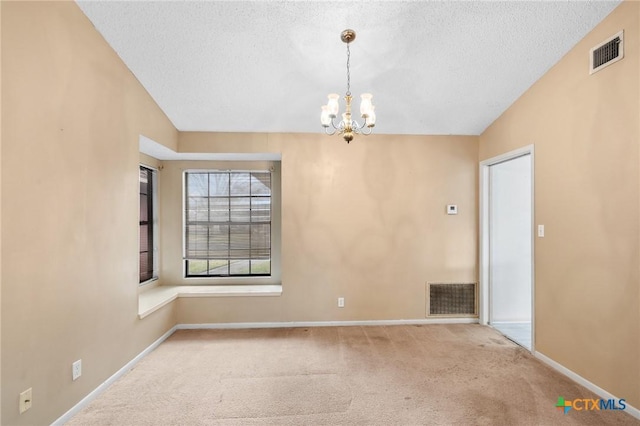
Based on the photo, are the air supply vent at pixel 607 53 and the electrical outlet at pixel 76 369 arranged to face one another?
yes

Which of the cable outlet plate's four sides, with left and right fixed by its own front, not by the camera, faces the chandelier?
front

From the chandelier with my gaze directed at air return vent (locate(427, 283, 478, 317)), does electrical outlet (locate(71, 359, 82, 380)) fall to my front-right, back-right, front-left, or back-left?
back-left

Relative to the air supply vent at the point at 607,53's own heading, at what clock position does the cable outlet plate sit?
The cable outlet plate is roughly at 12 o'clock from the air supply vent.

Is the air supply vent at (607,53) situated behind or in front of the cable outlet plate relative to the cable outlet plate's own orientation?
in front

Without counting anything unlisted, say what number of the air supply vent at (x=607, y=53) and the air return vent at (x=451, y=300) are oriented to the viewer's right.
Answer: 0

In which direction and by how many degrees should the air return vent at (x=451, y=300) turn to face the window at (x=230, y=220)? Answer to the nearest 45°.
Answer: approximately 90° to its right

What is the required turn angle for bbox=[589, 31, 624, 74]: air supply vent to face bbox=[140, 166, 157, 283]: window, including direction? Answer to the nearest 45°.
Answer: approximately 45° to its right

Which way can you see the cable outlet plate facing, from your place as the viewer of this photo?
facing the viewer and to the right of the viewer

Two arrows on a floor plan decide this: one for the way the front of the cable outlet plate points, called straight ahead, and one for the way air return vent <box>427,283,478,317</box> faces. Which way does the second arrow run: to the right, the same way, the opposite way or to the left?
to the right

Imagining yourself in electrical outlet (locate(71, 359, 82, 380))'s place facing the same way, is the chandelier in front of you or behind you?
in front

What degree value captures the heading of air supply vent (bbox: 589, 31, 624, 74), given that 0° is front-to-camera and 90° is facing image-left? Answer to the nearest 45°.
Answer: approximately 45°

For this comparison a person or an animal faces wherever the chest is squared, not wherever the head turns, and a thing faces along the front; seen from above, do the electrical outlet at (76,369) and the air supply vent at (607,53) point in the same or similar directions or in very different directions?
very different directions
